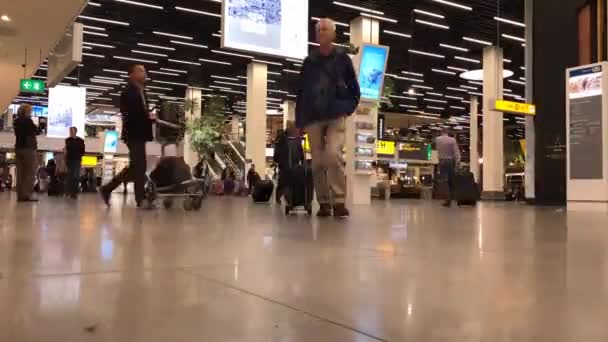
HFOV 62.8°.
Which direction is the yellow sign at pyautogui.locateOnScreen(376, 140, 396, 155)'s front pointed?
toward the camera

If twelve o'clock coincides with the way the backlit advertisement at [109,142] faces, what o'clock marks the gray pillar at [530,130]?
The gray pillar is roughly at 11 o'clock from the backlit advertisement.

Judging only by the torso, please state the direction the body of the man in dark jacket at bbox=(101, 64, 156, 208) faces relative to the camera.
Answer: to the viewer's right

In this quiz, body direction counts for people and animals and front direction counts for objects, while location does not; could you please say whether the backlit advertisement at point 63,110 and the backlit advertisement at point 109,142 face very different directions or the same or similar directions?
same or similar directions

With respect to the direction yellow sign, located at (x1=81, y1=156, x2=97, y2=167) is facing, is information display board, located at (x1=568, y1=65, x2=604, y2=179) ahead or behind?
ahead

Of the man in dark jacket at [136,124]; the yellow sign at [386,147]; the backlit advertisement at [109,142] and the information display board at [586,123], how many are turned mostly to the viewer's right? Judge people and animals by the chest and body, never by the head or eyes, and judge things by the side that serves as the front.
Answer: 1

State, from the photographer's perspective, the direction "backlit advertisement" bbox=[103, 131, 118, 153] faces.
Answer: facing the viewer

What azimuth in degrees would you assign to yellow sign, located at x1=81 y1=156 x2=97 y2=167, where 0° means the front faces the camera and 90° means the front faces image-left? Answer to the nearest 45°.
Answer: approximately 0°

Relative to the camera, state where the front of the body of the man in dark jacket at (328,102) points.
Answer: toward the camera
